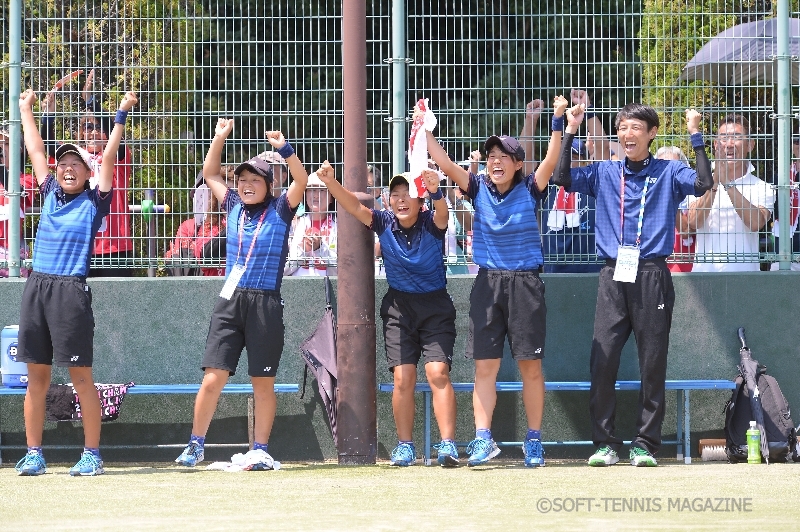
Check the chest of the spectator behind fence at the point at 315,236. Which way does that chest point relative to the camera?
toward the camera

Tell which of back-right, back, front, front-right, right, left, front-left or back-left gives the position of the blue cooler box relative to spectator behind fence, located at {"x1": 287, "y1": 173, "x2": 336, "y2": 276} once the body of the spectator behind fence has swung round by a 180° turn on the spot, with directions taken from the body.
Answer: left

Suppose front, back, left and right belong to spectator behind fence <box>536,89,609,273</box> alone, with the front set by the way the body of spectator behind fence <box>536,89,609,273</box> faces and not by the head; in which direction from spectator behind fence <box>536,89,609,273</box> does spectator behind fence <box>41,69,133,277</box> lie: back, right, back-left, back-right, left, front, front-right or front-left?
right

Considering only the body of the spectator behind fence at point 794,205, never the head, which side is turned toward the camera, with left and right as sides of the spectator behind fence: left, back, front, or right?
front

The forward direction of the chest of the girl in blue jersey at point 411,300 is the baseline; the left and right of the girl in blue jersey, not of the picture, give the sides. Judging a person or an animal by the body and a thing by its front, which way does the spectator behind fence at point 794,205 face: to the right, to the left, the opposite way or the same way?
the same way

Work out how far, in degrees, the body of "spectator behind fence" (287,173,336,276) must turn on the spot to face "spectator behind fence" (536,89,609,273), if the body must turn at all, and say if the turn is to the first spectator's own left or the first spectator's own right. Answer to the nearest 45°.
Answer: approximately 90° to the first spectator's own left

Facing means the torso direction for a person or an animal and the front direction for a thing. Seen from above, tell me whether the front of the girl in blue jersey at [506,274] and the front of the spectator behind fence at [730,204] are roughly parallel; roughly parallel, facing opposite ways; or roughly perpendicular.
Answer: roughly parallel

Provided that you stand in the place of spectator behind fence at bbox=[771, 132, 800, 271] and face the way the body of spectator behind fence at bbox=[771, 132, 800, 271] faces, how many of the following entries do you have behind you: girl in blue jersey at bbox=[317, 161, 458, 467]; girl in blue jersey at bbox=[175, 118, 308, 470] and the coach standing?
0

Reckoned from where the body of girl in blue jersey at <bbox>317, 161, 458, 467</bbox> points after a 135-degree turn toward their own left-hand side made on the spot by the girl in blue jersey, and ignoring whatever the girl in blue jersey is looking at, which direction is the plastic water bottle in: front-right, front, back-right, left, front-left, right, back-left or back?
front-right

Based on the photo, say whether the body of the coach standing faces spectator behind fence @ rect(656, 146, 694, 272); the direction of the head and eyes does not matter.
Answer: no

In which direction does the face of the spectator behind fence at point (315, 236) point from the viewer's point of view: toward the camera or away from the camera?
toward the camera

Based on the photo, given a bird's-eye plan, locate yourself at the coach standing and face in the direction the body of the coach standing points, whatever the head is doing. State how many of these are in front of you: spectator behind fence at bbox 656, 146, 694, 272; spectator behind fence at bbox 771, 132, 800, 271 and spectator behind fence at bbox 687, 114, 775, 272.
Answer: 0

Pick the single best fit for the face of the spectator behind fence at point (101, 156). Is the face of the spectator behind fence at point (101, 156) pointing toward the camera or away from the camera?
toward the camera

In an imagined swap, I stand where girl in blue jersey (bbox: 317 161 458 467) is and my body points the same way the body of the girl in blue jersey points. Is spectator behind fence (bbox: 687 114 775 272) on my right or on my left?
on my left

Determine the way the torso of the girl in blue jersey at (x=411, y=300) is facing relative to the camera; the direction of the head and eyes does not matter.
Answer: toward the camera

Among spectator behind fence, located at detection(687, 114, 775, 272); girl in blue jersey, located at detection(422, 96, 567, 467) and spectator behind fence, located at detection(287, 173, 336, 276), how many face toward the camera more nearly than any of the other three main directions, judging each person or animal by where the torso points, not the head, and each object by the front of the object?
3

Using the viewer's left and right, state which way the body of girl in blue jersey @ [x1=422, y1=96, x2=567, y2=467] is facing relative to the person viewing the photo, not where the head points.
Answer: facing the viewer

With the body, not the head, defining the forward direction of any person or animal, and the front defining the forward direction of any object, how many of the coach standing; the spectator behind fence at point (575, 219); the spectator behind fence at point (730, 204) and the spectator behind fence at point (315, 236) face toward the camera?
4

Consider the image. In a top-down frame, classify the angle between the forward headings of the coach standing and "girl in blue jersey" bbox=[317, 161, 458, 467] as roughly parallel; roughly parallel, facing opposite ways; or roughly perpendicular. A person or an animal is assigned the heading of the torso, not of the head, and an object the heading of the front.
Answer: roughly parallel
